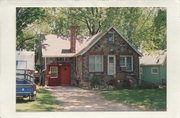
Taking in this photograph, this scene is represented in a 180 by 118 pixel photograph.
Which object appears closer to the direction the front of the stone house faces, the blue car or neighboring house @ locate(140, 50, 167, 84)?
the blue car

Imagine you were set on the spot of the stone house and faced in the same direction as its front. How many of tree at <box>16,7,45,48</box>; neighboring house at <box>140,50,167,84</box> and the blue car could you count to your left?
1

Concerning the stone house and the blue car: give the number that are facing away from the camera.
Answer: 1

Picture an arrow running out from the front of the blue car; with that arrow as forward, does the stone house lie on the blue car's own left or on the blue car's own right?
on the blue car's own right

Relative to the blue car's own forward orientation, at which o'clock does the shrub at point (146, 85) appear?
The shrub is roughly at 3 o'clock from the blue car.

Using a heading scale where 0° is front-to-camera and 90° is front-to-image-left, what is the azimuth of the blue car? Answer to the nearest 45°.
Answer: approximately 180°

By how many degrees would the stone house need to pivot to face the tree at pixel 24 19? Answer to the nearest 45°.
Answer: approximately 45° to its right

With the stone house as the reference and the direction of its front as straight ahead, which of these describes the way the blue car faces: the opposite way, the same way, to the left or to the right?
the opposite way

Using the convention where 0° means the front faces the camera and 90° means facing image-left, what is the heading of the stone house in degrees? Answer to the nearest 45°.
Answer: approximately 0°

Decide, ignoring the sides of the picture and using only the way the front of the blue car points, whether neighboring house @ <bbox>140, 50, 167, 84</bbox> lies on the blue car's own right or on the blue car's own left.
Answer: on the blue car's own right
